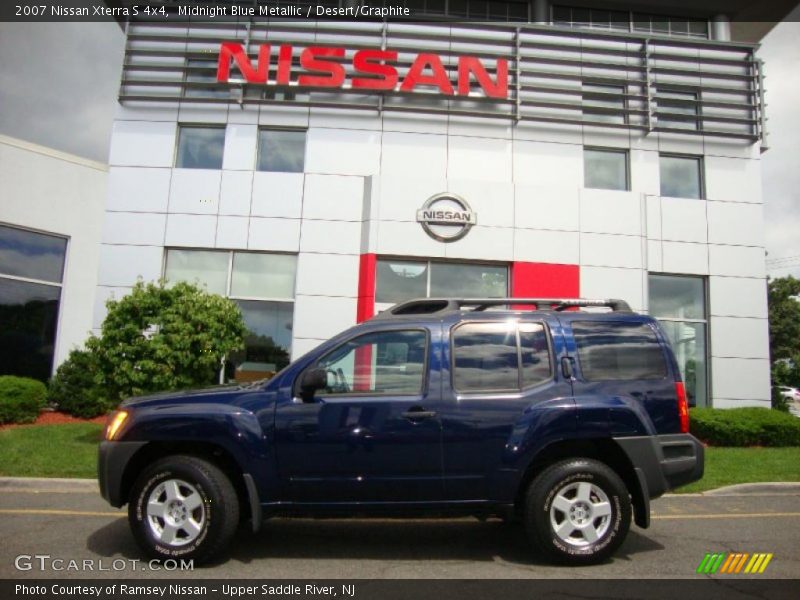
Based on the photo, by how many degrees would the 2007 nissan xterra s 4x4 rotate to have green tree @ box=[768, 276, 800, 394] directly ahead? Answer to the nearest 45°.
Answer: approximately 135° to its right

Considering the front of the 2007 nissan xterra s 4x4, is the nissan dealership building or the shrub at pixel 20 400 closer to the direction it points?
the shrub

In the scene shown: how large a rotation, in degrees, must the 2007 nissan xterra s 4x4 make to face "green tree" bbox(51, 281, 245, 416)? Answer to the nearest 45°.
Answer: approximately 45° to its right

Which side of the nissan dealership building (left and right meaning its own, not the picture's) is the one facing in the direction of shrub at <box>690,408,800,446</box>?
left

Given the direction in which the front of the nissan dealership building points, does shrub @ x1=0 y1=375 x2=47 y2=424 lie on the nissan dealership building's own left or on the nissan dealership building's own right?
on the nissan dealership building's own right

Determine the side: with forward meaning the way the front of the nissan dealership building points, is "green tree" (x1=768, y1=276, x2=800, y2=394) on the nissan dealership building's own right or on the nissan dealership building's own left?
on the nissan dealership building's own left

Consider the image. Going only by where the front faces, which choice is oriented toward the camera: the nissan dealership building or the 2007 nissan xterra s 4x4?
the nissan dealership building

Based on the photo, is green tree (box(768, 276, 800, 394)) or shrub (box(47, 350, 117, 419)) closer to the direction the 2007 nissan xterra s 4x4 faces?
the shrub

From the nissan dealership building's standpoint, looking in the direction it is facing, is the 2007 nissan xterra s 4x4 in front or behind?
in front

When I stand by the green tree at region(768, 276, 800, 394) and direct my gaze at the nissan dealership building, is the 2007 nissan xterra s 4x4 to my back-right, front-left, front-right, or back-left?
front-left

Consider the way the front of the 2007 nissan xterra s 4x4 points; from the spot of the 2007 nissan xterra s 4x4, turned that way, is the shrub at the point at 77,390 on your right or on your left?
on your right

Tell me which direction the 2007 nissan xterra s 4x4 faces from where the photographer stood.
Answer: facing to the left of the viewer

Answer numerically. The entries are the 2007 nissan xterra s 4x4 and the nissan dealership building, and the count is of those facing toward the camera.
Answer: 1

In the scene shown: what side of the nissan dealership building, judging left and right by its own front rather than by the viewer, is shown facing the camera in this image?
front

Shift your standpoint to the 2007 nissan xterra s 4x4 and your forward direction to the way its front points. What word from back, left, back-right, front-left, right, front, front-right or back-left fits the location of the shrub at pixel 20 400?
front-right

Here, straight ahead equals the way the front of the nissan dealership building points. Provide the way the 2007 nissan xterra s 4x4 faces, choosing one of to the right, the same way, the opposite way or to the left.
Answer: to the right
